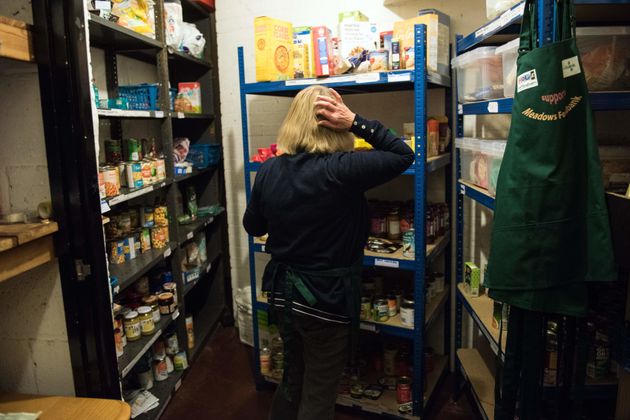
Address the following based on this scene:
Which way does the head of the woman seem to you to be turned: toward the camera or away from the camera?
away from the camera

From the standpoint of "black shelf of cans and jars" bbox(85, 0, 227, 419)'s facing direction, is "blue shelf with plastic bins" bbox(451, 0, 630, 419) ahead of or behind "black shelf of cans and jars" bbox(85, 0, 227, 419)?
ahead

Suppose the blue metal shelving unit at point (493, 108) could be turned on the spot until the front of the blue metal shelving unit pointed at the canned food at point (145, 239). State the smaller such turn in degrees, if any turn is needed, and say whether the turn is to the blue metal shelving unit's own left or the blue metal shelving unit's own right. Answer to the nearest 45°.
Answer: approximately 45° to the blue metal shelving unit's own right

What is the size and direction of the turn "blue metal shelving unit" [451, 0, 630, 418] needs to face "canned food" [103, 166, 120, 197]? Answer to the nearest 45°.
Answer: approximately 45° to its right

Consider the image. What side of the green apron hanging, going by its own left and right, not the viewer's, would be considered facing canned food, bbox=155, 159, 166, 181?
right

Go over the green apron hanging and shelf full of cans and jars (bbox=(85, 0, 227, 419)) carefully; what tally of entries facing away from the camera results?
0

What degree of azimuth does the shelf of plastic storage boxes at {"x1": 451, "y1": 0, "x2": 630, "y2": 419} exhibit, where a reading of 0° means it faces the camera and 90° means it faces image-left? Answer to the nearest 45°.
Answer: approximately 45°

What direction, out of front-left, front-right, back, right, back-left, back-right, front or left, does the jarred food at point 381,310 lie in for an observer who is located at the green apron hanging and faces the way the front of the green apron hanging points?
back-right

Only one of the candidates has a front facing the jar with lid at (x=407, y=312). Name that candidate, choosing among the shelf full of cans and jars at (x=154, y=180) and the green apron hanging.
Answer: the shelf full of cans and jars

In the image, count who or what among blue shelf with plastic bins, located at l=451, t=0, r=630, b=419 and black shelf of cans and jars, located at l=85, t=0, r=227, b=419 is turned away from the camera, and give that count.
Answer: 0

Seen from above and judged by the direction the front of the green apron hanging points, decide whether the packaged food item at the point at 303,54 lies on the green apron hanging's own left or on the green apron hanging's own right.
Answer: on the green apron hanging's own right
